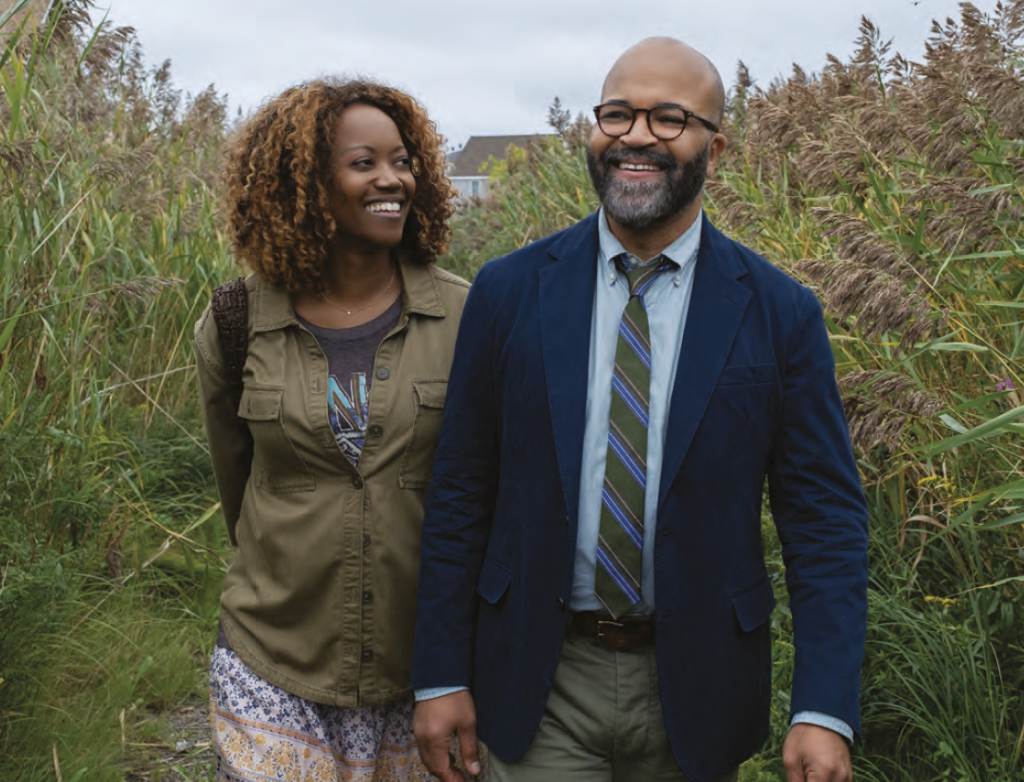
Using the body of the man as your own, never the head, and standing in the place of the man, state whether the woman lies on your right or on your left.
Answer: on your right

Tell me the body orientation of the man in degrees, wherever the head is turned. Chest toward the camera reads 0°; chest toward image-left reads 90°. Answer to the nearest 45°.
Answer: approximately 0°

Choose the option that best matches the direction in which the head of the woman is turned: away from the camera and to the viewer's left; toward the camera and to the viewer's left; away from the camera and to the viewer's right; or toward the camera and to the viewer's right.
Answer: toward the camera and to the viewer's right
